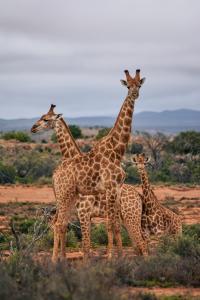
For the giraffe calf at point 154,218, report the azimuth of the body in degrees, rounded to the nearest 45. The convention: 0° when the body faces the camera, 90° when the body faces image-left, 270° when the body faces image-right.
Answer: approximately 90°

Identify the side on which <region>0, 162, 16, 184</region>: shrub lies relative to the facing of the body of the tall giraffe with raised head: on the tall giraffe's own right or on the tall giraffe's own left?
on the tall giraffe's own left

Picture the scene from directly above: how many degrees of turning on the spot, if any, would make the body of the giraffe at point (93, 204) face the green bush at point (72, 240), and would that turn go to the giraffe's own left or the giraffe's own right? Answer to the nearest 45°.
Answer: approximately 90° to the giraffe's own right

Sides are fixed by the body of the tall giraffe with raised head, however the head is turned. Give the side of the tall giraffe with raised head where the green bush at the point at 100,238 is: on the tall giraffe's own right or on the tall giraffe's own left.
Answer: on the tall giraffe's own left

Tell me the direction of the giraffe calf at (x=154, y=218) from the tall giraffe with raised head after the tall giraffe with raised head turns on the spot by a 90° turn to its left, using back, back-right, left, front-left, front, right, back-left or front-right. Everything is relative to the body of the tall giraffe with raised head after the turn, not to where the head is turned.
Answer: front-right

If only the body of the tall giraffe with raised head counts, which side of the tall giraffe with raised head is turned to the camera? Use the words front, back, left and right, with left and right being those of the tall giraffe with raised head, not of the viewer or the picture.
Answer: right

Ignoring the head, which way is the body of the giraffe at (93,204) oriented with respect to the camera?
to the viewer's left

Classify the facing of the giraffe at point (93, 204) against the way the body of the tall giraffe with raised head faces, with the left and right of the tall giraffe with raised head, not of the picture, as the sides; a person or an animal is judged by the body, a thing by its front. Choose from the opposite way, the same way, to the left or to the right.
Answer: the opposite way

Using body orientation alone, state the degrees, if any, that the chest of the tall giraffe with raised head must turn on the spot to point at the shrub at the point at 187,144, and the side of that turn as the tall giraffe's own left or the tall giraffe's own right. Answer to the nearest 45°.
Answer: approximately 90° to the tall giraffe's own left

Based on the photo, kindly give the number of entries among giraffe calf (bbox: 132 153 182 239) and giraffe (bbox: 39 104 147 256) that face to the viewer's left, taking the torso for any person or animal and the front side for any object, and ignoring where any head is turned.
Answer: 2

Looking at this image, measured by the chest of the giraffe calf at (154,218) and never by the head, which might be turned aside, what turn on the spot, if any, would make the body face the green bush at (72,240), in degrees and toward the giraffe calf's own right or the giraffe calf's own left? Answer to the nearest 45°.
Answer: approximately 45° to the giraffe calf's own right

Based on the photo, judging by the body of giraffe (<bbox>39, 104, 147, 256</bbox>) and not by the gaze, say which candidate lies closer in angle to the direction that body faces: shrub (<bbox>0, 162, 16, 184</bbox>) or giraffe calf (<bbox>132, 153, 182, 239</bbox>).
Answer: the shrub
